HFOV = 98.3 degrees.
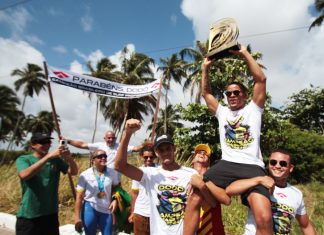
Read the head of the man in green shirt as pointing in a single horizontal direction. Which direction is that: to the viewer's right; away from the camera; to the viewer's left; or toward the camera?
to the viewer's right

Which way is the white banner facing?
toward the camera

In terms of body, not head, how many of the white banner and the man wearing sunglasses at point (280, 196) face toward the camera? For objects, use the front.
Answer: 2

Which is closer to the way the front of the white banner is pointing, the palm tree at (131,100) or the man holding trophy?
the man holding trophy

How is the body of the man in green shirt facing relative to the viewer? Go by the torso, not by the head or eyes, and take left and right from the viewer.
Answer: facing the viewer and to the right of the viewer

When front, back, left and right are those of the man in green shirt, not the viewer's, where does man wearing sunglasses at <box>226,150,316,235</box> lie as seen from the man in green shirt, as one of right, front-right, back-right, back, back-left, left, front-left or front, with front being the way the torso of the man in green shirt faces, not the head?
front

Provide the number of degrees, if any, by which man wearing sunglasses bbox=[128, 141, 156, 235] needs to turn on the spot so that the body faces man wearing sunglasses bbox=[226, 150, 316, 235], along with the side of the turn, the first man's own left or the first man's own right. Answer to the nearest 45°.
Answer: approximately 45° to the first man's own left

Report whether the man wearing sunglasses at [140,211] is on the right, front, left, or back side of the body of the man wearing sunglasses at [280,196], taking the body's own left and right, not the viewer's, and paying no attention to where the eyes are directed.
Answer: right

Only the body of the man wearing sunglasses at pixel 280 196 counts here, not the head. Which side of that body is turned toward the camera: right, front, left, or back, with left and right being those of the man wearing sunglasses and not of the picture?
front

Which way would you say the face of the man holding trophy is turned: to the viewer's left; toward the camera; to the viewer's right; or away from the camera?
toward the camera

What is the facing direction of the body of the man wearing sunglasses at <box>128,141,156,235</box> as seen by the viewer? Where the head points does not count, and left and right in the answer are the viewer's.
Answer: facing the viewer

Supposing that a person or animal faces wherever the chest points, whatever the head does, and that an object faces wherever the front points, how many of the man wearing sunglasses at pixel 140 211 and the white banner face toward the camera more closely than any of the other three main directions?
2

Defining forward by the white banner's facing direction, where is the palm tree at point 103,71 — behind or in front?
behind
